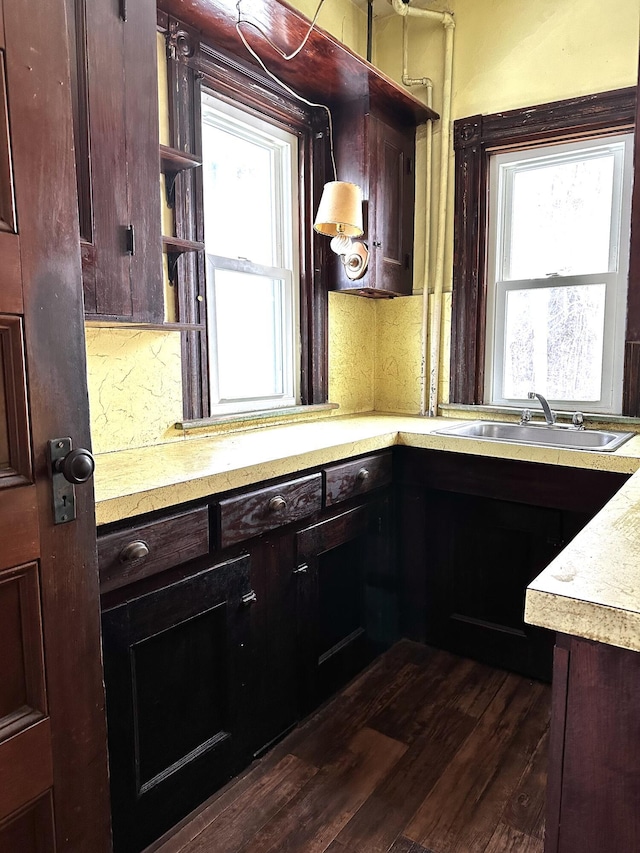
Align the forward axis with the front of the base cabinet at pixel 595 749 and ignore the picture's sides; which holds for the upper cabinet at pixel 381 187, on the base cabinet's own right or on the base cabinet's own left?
on the base cabinet's own right

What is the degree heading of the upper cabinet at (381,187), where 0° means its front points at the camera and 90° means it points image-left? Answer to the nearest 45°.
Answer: approximately 315°

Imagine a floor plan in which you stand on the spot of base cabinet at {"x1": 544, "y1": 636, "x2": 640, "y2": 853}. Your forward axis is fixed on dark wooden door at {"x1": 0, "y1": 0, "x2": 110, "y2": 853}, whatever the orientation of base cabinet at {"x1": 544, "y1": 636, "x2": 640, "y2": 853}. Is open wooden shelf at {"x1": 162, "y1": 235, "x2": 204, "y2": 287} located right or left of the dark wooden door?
right

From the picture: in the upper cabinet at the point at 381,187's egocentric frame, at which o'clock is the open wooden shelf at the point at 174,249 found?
The open wooden shelf is roughly at 3 o'clock from the upper cabinet.

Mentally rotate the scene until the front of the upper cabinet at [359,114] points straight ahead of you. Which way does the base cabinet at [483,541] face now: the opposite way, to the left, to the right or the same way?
to the right

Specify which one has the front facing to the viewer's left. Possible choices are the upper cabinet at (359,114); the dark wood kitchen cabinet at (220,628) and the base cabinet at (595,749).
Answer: the base cabinet

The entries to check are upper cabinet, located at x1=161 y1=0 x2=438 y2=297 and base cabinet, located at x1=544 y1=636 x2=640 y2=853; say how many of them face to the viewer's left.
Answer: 1

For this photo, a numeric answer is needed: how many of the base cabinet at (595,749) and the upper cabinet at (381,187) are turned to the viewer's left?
1

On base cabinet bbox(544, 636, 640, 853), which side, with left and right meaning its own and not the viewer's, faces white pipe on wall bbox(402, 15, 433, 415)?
right

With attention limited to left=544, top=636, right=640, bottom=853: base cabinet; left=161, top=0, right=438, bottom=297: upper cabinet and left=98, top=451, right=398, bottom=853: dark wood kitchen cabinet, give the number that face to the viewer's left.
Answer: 1

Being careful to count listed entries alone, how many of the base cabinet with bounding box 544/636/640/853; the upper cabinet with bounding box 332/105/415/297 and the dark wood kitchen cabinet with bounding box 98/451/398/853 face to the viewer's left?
1

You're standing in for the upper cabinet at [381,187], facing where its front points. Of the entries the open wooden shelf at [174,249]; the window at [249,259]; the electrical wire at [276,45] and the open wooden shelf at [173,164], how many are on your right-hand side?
4

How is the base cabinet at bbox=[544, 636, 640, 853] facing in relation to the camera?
to the viewer's left

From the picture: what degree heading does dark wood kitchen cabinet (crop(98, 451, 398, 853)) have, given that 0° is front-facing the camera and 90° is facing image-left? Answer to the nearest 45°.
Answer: approximately 315°
